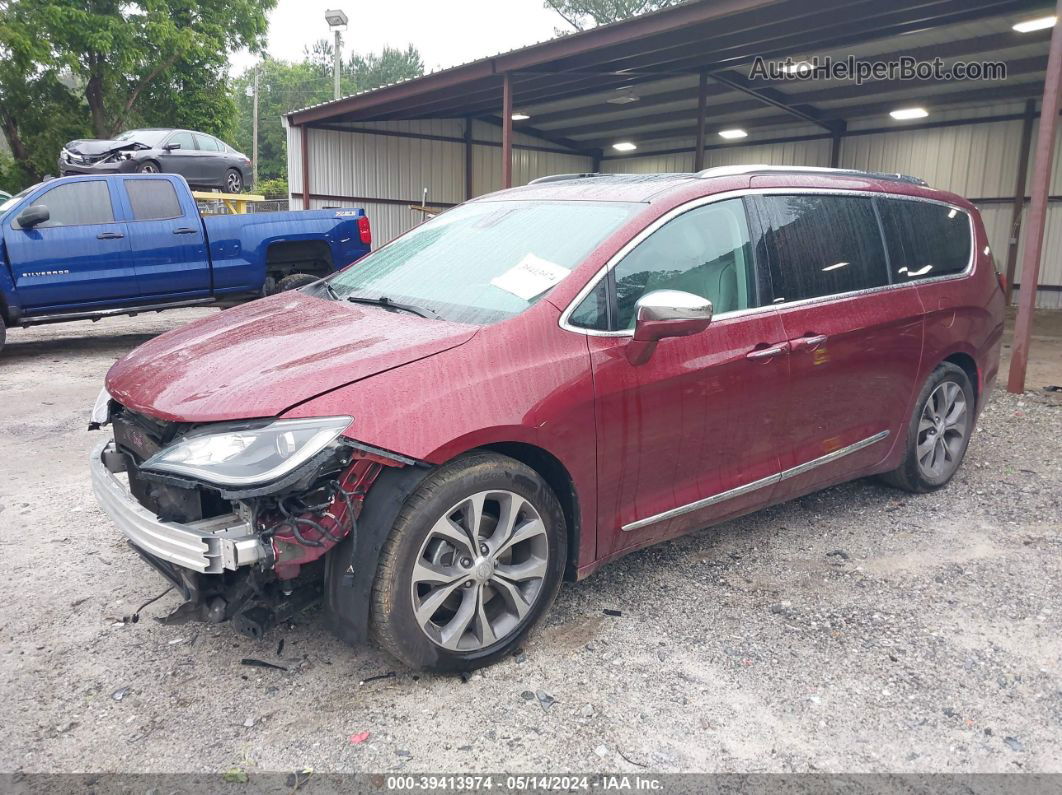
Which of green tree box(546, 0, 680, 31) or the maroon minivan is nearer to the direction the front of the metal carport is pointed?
the maroon minivan

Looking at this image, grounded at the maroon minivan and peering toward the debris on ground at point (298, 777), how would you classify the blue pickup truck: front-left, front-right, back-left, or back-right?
back-right

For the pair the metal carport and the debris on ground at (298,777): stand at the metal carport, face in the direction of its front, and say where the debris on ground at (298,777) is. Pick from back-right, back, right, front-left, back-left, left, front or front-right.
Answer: front-left

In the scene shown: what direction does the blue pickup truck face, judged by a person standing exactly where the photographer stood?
facing to the left of the viewer

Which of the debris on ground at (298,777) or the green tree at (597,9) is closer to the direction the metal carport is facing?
the debris on ground

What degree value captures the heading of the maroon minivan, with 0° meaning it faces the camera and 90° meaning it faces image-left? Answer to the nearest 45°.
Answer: approximately 45°

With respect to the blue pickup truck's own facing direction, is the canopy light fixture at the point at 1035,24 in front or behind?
behind

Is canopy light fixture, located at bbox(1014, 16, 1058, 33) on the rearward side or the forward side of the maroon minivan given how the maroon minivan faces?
on the rearward side

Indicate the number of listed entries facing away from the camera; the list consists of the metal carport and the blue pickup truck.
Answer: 0

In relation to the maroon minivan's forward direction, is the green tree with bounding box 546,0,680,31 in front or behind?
behind

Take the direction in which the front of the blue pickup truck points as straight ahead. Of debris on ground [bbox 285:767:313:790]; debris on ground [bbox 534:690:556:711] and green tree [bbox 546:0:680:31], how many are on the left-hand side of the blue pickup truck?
2

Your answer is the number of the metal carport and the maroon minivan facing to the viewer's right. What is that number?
0

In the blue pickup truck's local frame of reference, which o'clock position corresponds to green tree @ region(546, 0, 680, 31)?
The green tree is roughly at 4 o'clock from the blue pickup truck.
